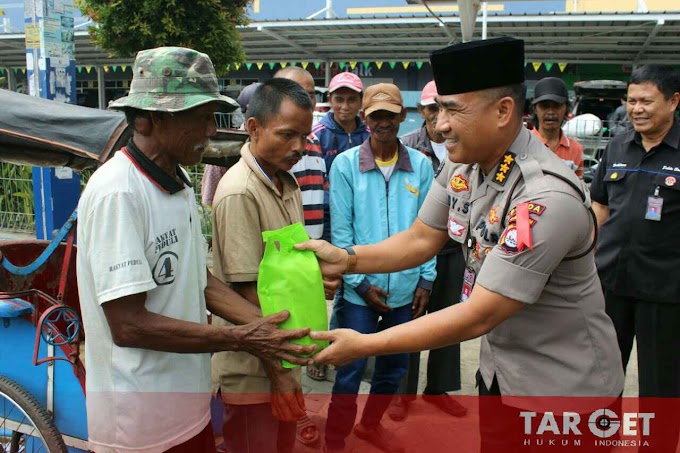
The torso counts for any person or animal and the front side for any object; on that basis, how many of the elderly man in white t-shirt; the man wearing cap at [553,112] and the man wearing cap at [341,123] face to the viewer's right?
1

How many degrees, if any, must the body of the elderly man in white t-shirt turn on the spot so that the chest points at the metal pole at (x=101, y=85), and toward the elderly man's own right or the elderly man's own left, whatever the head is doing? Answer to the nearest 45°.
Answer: approximately 90° to the elderly man's own left

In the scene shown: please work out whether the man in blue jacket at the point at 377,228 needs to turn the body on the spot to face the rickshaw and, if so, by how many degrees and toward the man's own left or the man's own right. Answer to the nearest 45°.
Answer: approximately 45° to the man's own right

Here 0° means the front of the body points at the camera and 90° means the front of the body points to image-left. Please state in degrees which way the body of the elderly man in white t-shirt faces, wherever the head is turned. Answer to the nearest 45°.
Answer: approximately 270°

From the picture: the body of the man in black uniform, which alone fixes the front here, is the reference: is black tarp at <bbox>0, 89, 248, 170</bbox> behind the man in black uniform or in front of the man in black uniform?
in front

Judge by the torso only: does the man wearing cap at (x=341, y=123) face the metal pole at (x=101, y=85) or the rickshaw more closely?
the rickshaw

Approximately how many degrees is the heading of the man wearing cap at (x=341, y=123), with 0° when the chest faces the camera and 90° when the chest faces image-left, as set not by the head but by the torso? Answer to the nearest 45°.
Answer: approximately 0°

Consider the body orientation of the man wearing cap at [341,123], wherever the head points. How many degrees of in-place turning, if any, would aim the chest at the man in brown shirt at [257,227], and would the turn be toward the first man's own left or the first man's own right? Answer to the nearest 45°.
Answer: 0° — they already face them

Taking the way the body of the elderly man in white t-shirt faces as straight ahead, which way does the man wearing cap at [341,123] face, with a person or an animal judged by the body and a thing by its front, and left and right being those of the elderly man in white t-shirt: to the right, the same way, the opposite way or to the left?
to the right
